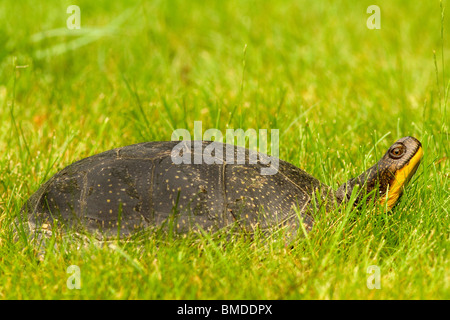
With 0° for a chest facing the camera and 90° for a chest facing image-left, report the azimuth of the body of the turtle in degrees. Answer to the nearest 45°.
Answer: approximately 270°
